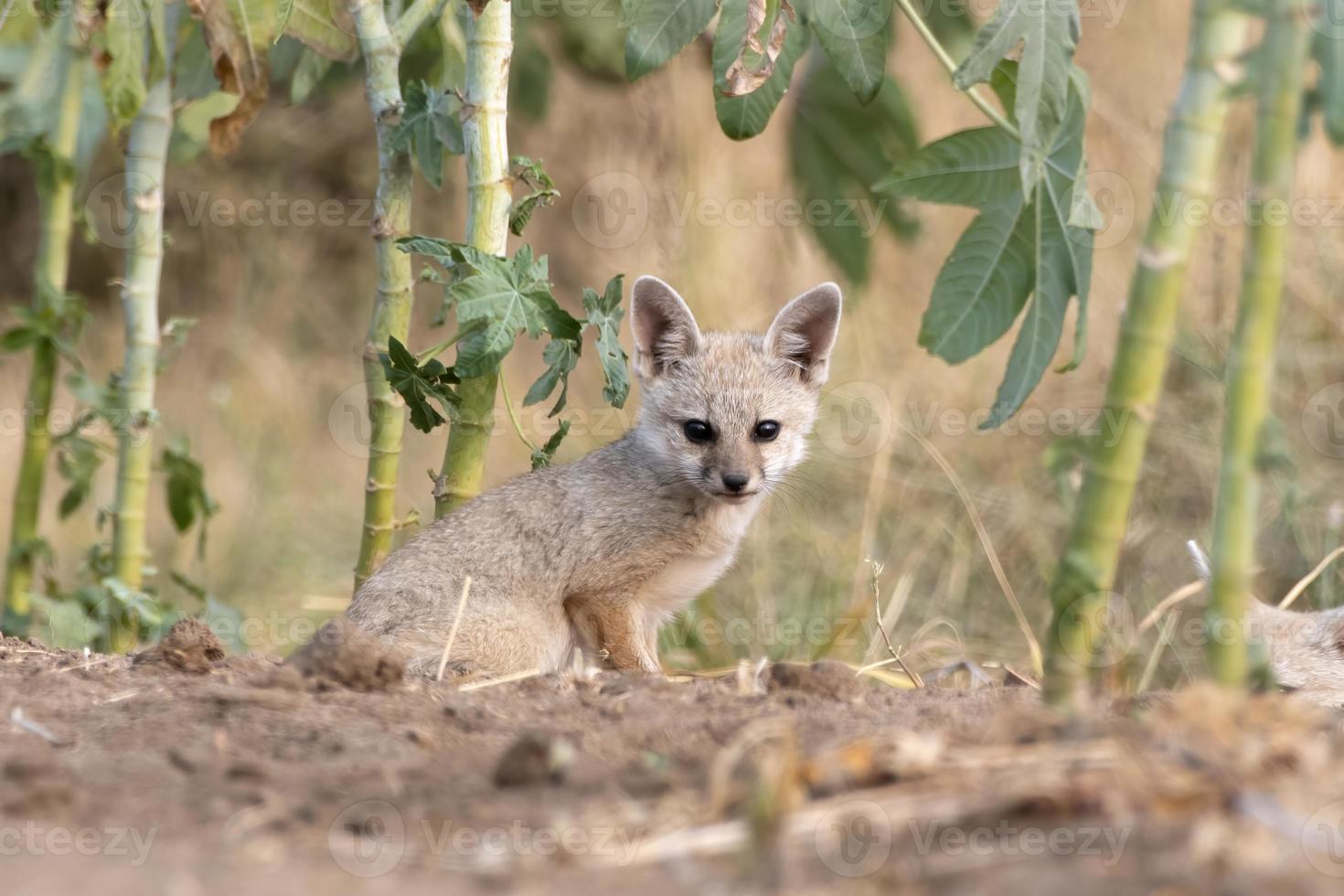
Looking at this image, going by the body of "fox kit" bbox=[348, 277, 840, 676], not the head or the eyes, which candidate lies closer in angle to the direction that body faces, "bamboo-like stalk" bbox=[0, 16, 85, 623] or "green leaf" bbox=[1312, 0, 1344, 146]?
the green leaf

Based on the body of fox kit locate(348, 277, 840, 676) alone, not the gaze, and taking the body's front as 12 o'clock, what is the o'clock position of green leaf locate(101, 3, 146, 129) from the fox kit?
The green leaf is roughly at 6 o'clock from the fox kit.

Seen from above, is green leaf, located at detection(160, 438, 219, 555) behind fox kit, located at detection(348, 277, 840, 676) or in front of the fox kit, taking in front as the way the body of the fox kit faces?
behind

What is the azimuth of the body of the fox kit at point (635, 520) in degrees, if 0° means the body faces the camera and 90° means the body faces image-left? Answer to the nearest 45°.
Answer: approximately 270°

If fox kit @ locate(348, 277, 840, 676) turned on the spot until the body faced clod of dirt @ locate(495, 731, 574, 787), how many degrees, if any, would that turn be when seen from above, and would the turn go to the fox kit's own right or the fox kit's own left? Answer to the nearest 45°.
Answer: approximately 90° to the fox kit's own right

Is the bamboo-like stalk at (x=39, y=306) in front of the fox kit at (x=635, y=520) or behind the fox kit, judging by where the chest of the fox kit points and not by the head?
behind

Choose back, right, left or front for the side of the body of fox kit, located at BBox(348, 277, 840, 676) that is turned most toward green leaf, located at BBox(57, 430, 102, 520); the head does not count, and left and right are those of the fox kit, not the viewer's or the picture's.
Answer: back
